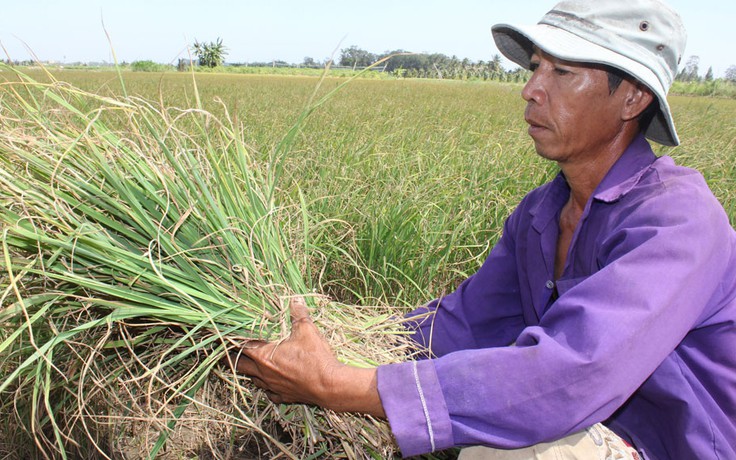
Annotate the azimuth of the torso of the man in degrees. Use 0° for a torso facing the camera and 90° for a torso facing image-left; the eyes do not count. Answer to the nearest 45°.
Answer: approximately 45°

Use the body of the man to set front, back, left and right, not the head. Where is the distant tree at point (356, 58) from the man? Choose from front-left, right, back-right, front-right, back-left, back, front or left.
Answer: right

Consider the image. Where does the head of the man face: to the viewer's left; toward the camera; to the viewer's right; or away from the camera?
to the viewer's left
